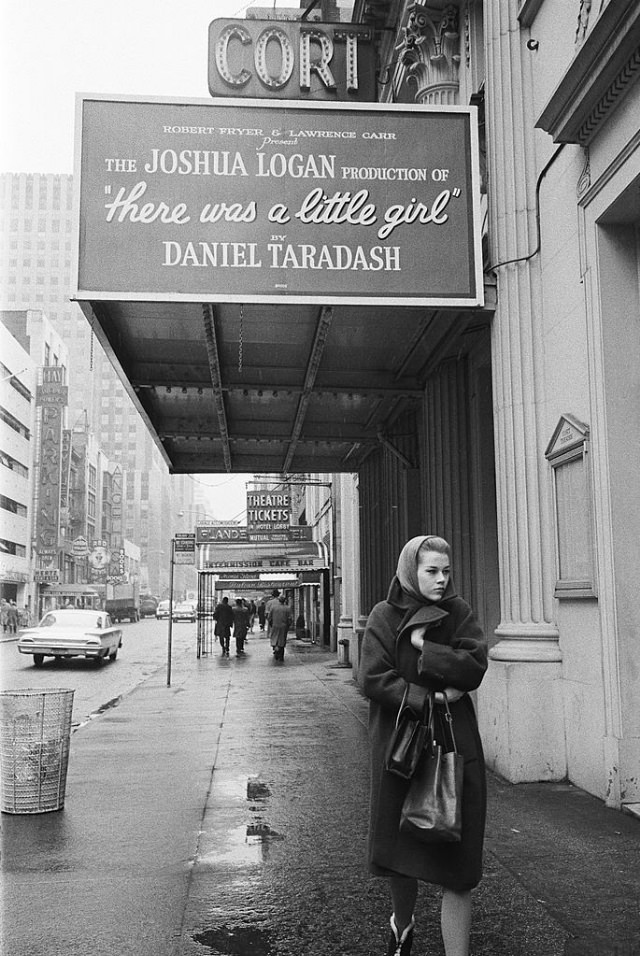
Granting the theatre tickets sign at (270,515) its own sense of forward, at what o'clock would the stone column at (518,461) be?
The stone column is roughly at 12 o'clock from the theatre tickets sign.

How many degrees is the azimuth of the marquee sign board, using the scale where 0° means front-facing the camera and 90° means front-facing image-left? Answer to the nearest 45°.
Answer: approximately 0°

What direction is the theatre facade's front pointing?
to the viewer's left

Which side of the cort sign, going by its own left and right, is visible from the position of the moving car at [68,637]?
back

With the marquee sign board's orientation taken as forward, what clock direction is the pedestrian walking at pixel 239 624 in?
The pedestrian walking is roughly at 6 o'clock from the marquee sign board.

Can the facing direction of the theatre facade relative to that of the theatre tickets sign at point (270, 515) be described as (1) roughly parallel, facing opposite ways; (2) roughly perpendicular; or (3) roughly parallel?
roughly perpendicular

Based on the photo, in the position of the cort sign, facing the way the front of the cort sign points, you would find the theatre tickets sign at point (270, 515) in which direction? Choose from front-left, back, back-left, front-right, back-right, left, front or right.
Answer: back
